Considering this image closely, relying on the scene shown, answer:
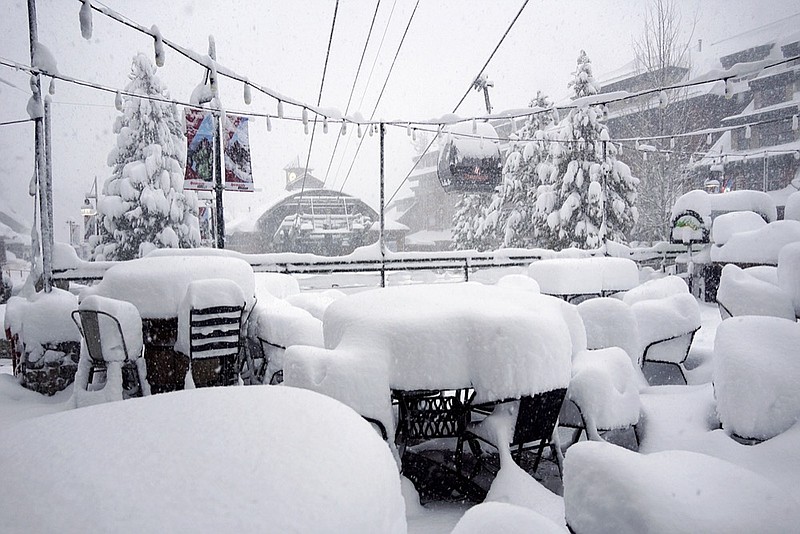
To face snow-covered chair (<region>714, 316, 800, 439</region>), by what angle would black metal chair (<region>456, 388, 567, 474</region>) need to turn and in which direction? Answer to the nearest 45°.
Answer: approximately 135° to its right

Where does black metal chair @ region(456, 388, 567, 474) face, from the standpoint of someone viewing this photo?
facing away from the viewer and to the left of the viewer

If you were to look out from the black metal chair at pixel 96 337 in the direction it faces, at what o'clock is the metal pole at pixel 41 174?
The metal pole is roughly at 10 o'clock from the black metal chair.

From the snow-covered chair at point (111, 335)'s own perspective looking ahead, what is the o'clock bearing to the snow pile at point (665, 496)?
The snow pile is roughly at 4 o'clock from the snow-covered chair.

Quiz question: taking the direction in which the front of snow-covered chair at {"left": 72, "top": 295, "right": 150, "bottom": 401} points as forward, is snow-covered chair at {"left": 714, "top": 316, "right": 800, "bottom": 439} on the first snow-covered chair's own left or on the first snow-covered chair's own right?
on the first snow-covered chair's own right

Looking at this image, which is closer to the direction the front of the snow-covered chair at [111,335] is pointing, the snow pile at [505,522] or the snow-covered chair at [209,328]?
the snow-covered chair

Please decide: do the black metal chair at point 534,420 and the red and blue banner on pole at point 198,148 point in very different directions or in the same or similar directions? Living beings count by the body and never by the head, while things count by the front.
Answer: very different directions

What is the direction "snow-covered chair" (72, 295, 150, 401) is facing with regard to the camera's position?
facing away from the viewer and to the right of the viewer

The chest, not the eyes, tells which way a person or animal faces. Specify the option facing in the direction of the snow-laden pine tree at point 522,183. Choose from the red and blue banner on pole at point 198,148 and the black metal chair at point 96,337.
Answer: the black metal chair
